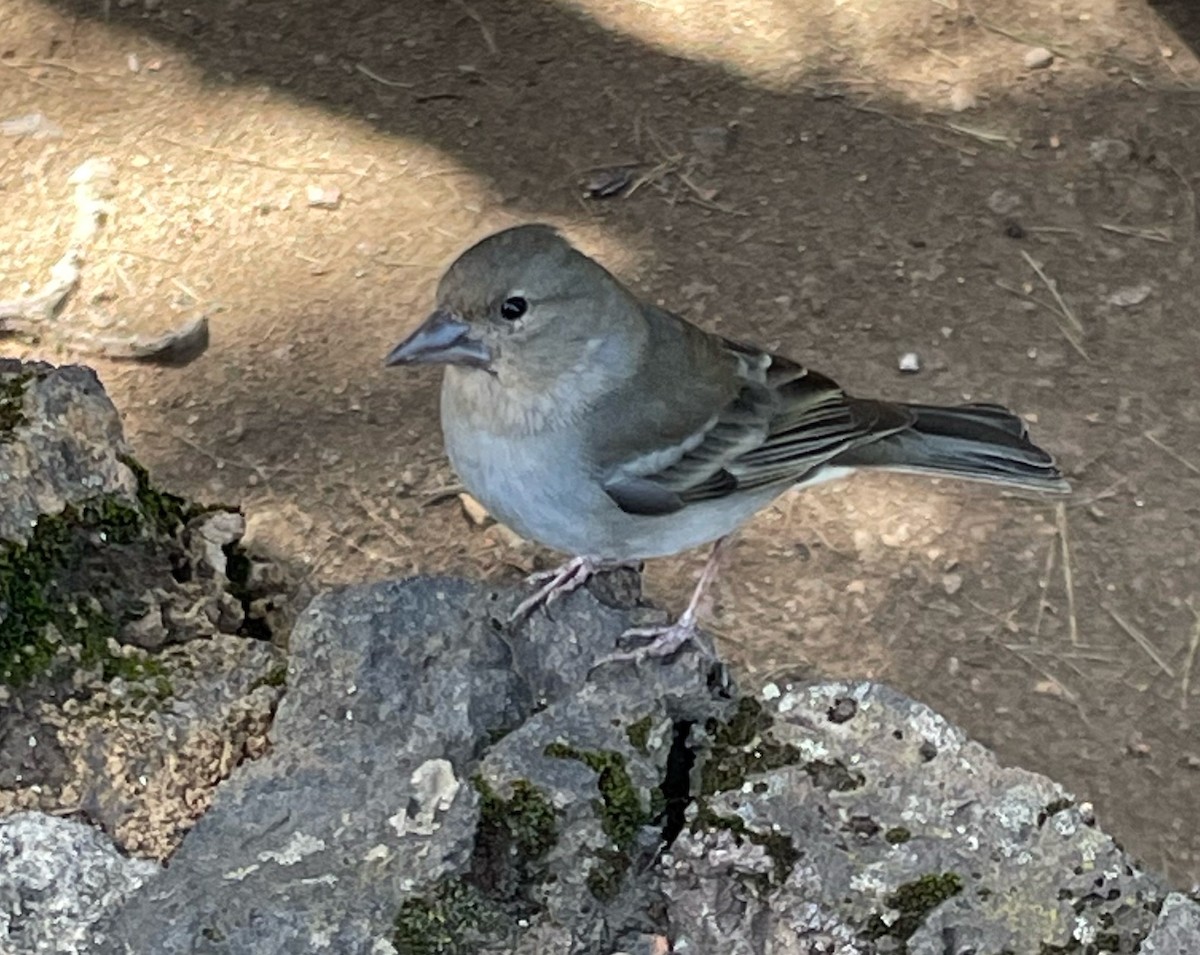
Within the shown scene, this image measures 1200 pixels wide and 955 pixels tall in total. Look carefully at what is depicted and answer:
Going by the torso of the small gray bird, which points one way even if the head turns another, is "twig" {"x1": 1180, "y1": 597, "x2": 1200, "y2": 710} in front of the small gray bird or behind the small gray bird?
behind

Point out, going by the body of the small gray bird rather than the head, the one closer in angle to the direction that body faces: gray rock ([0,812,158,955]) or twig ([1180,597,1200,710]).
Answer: the gray rock

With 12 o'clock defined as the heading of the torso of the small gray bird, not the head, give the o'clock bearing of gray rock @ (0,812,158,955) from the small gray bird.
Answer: The gray rock is roughly at 10 o'clock from the small gray bird.

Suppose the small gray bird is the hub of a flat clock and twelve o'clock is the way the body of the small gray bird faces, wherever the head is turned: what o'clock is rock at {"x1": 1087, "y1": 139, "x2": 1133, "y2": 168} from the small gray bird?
The rock is roughly at 4 o'clock from the small gray bird.

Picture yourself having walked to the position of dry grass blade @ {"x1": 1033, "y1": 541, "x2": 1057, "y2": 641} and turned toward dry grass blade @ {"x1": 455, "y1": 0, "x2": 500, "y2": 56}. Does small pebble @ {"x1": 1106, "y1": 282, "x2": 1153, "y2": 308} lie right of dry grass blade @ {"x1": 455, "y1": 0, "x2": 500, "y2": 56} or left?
right

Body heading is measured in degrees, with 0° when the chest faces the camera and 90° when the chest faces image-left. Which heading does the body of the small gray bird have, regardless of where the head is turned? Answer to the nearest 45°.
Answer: approximately 90°

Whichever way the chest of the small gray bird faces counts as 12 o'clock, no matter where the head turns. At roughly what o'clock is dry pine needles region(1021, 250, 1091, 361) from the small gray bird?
The dry pine needles is roughly at 4 o'clock from the small gray bird.

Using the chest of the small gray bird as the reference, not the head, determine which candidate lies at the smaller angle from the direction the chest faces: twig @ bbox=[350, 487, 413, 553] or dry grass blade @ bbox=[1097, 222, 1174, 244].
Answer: the twig

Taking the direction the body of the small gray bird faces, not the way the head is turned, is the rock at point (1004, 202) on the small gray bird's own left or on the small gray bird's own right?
on the small gray bird's own right
